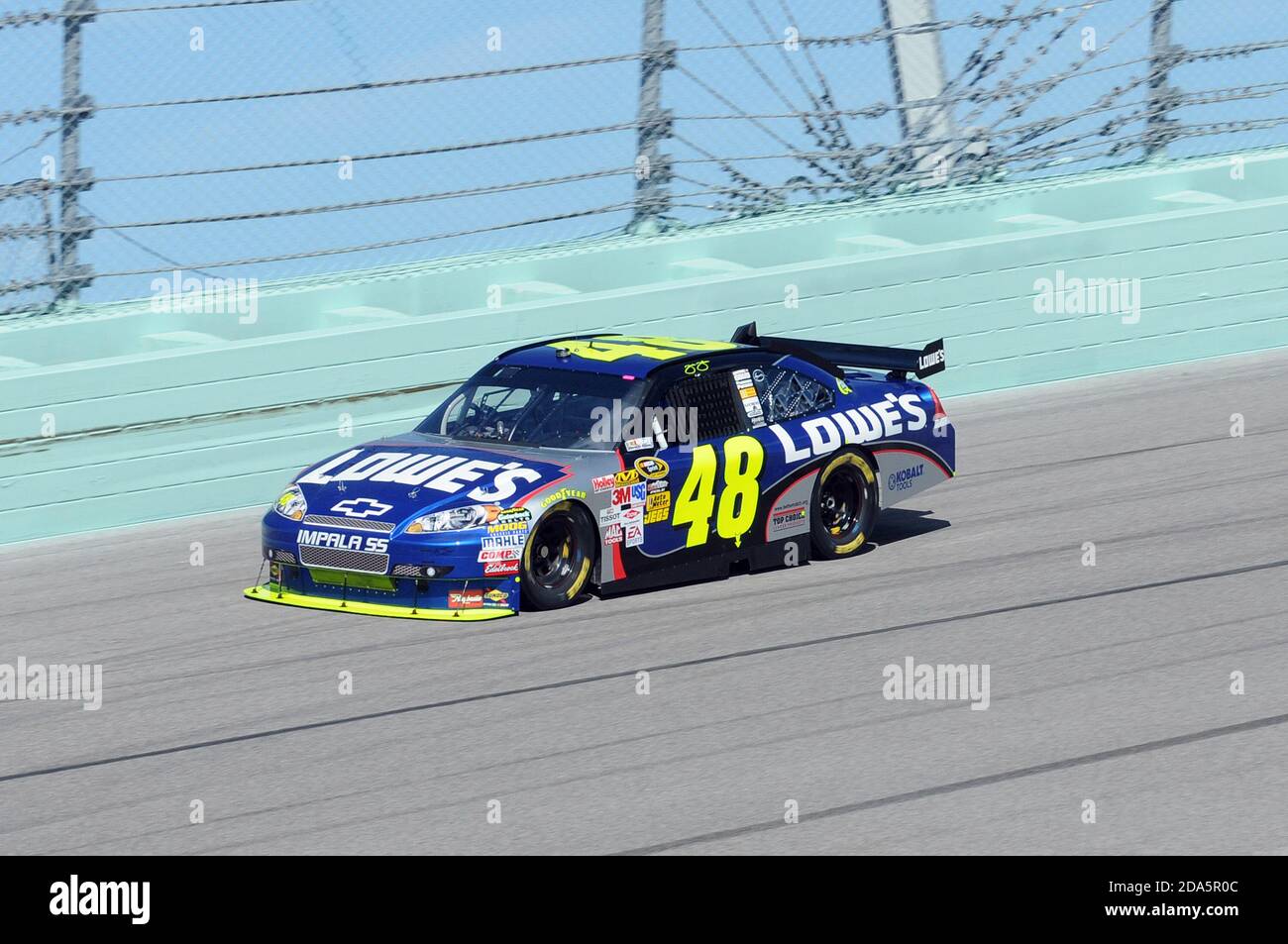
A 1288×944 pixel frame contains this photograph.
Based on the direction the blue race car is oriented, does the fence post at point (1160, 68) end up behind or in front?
behind

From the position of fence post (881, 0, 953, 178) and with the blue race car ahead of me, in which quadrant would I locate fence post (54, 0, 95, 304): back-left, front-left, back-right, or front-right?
front-right

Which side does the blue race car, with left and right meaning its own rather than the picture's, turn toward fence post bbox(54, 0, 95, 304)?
right

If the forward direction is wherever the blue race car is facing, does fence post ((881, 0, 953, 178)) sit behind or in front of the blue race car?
behind

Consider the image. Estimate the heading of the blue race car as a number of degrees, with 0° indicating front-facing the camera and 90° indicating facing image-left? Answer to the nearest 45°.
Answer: approximately 45°

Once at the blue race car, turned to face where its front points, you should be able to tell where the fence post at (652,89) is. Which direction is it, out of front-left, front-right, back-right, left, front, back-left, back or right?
back-right
